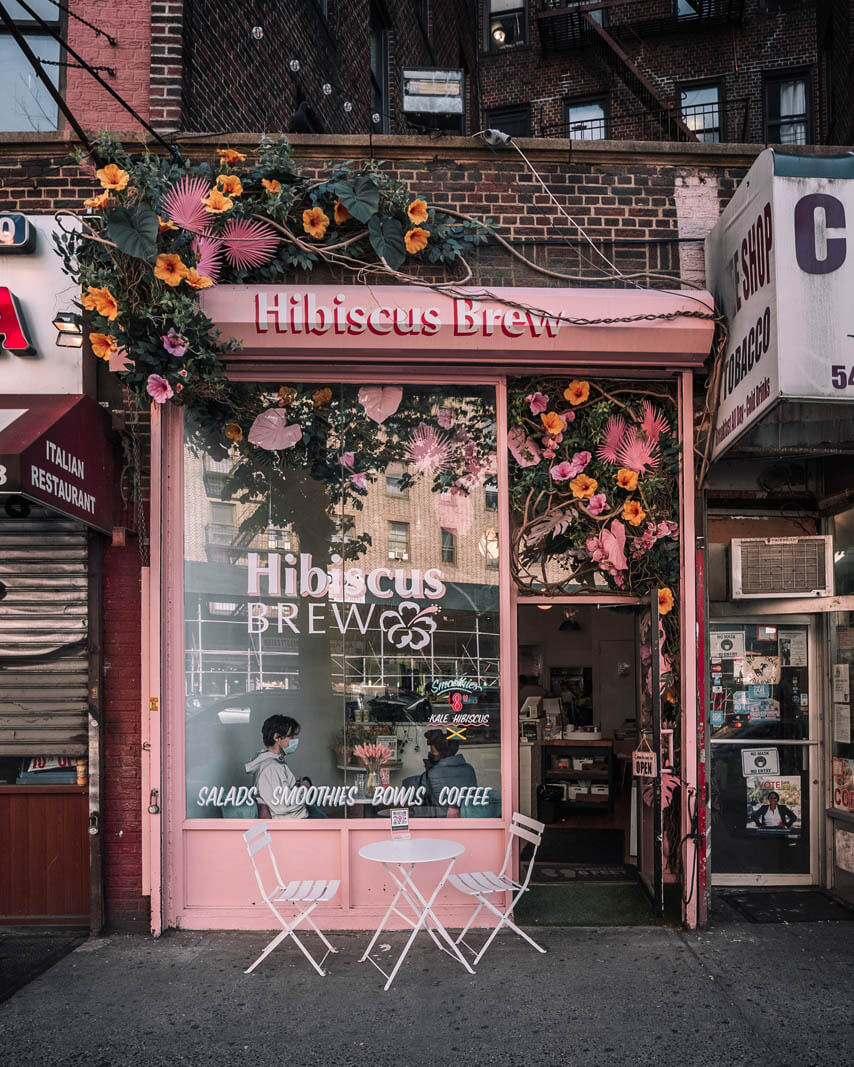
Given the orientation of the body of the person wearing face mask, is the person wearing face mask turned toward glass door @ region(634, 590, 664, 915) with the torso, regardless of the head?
yes

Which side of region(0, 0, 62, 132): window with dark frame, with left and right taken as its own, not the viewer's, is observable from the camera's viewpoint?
front

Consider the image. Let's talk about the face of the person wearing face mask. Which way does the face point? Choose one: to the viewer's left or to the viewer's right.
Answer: to the viewer's right

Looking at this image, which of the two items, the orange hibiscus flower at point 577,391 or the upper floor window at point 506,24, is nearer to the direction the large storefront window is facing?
the orange hibiscus flower

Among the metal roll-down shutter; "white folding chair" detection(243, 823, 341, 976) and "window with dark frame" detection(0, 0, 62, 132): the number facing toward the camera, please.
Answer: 2

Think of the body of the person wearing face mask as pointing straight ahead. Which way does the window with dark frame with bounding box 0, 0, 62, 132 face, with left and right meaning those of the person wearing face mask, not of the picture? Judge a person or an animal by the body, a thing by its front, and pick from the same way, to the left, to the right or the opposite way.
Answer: to the right

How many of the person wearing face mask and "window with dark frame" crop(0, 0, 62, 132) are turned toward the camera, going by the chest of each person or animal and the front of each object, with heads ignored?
1

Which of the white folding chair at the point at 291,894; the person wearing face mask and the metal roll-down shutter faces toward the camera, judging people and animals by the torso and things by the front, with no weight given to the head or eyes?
the metal roll-down shutter

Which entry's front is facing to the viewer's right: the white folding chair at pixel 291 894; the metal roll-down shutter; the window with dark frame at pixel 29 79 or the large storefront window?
the white folding chair

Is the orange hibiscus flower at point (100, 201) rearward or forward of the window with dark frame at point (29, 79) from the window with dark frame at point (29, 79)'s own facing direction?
forward

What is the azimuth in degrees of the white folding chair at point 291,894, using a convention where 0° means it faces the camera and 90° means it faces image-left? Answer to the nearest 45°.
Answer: approximately 270°

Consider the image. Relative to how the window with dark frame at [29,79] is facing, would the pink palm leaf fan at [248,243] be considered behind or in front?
in front

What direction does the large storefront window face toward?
toward the camera
